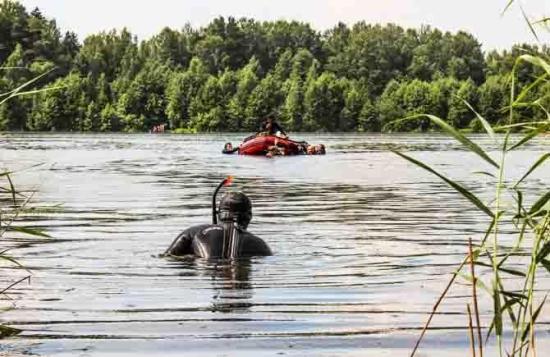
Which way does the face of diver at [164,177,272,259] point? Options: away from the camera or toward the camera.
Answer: away from the camera

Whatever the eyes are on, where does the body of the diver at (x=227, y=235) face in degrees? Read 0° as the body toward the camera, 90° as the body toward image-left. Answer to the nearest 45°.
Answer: approximately 180°
